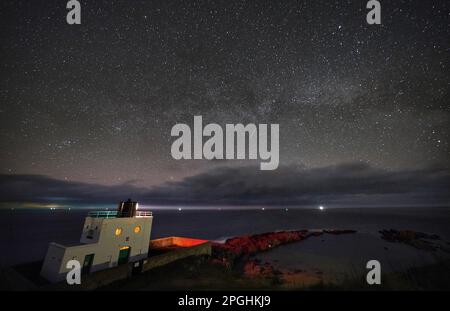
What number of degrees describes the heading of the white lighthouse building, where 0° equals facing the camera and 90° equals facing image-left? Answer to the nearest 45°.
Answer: approximately 315°
